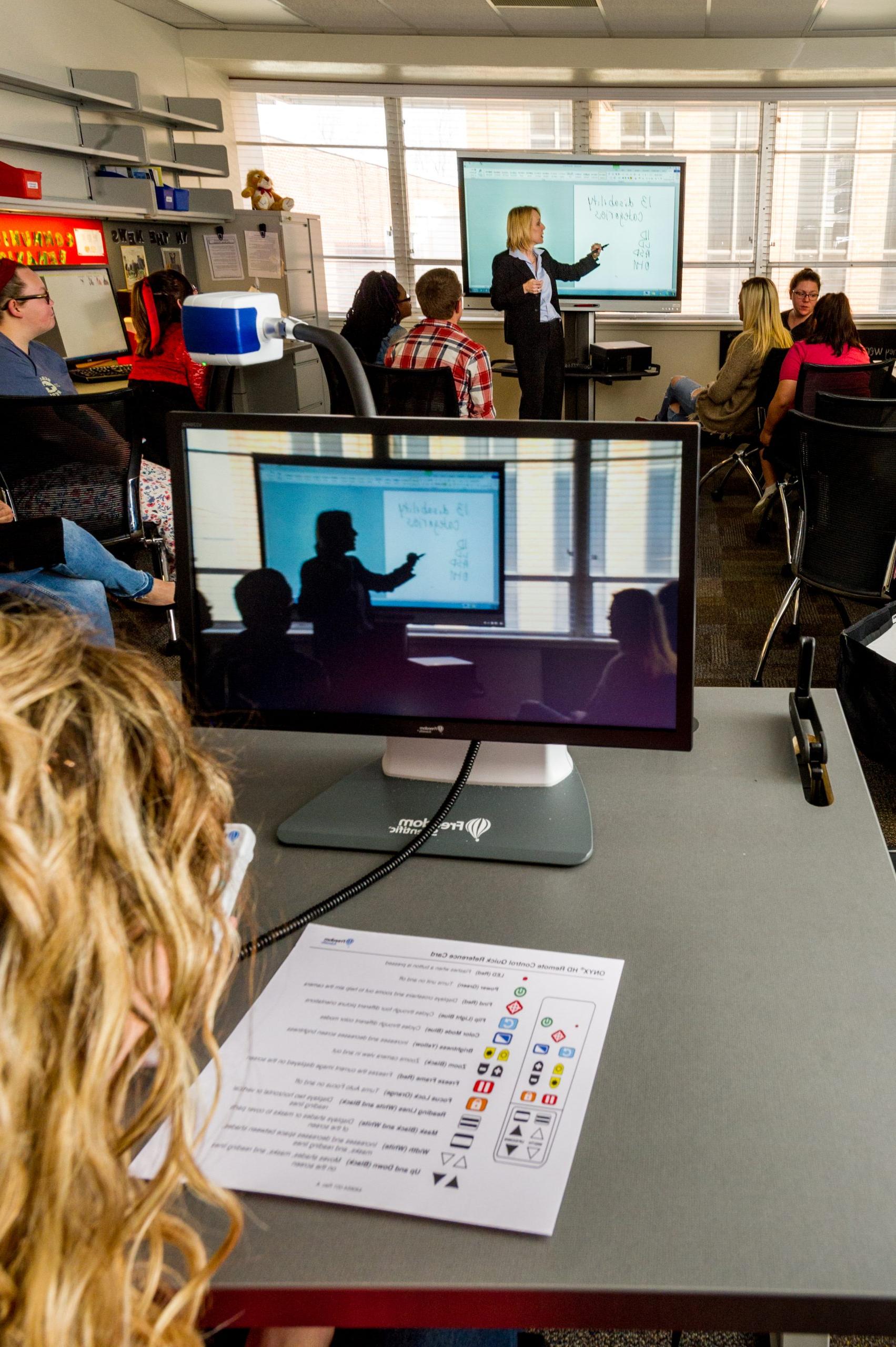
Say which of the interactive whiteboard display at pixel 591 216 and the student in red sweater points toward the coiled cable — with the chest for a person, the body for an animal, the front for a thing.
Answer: the interactive whiteboard display

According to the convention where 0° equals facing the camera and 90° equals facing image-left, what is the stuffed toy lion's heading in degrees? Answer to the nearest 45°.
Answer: approximately 315°

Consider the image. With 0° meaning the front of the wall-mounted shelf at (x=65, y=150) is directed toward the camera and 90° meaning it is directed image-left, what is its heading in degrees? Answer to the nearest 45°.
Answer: approximately 315°

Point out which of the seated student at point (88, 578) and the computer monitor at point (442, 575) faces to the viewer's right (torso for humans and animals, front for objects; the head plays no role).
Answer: the seated student

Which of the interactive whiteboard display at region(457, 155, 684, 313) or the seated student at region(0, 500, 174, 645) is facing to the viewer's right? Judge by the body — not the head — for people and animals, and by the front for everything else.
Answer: the seated student

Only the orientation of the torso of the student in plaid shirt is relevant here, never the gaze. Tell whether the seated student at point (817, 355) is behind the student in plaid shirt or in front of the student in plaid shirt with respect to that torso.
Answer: in front

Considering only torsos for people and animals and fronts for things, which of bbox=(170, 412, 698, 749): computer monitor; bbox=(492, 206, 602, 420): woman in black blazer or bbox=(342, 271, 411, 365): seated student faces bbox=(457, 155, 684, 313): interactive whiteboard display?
the seated student

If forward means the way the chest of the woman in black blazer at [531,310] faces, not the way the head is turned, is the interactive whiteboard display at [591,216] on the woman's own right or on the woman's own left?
on the woman's own left

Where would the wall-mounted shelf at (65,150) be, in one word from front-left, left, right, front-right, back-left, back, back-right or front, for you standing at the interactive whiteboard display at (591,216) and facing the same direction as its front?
front-right

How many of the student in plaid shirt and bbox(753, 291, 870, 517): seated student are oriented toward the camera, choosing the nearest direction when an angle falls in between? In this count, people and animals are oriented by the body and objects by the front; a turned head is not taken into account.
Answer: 0

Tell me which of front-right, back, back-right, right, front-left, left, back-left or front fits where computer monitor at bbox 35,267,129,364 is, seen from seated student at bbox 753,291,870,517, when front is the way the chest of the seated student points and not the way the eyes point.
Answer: front-left

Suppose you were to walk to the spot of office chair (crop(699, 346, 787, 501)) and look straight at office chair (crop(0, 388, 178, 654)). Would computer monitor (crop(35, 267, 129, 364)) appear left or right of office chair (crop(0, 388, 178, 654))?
right

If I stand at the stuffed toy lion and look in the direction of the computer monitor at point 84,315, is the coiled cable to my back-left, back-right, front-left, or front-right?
front-left

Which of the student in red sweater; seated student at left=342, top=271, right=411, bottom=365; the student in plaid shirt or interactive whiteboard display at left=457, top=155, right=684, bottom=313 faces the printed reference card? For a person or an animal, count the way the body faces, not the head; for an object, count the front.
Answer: the interactive whiteboard display

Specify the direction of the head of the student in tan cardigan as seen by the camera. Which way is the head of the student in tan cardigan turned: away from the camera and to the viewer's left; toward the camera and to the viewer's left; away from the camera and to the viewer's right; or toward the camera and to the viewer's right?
away from the camera and to the viewer's left

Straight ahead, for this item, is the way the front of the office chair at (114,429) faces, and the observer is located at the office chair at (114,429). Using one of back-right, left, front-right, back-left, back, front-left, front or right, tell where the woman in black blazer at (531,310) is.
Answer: front

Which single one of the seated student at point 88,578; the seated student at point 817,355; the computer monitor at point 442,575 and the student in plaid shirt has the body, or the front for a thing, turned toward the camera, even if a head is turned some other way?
the computer monitor

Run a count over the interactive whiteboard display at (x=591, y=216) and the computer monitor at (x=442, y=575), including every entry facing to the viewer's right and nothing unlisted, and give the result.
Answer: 0

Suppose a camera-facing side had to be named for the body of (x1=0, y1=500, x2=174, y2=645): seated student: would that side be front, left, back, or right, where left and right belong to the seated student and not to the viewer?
right

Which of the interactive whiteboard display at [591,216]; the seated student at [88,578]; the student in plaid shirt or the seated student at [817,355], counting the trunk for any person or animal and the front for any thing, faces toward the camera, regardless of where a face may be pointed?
the interactive whiteboard display
